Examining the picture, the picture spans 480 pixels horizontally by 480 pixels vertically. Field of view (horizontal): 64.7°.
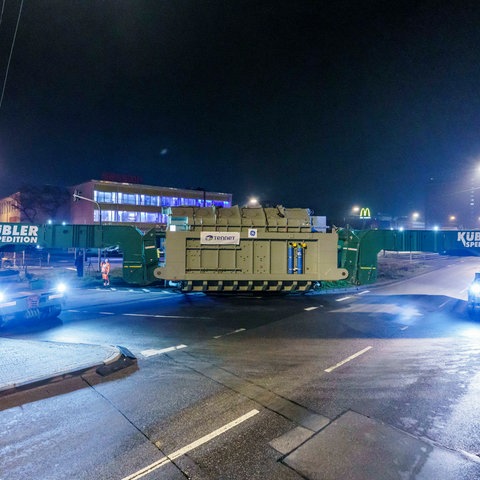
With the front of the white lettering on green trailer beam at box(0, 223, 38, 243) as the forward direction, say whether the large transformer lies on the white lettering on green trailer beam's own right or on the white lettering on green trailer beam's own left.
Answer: on the white lettering on green trailer beam's own left

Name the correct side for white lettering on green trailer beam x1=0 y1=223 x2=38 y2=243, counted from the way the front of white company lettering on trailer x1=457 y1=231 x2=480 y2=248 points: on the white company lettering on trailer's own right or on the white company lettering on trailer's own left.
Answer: on the white company lettering on trailer's own right

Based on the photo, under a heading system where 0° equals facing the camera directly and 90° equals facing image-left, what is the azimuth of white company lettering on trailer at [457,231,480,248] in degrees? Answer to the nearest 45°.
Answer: approximately 0°

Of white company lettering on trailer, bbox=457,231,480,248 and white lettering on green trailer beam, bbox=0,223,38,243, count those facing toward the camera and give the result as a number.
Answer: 2

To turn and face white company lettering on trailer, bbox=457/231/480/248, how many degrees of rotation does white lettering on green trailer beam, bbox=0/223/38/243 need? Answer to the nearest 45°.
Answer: approximately 45° to its left

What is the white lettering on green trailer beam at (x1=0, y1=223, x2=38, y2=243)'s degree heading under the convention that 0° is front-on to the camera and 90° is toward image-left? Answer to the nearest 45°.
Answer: approximately 0°
